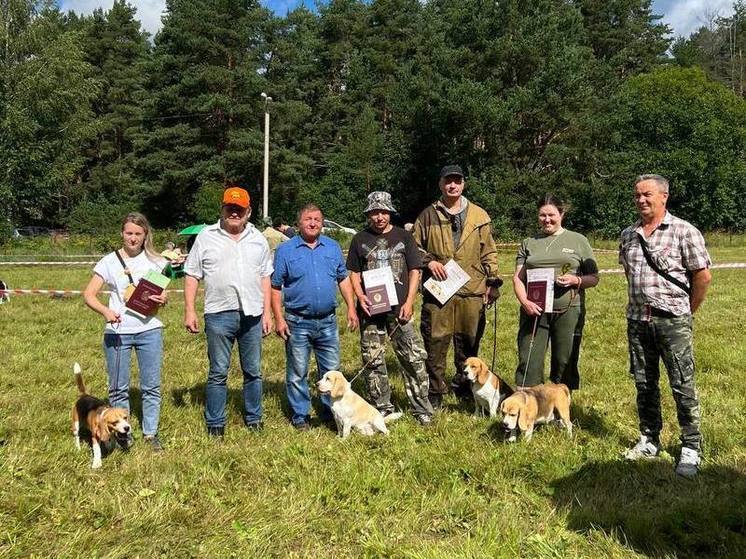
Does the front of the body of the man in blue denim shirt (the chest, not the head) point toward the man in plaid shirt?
no

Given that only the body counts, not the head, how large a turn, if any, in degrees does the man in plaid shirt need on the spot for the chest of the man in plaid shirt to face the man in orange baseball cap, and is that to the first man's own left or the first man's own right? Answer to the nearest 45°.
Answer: approximately 45° to the first man's own right

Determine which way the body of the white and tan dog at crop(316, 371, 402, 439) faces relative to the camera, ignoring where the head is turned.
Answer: to the viewer's left

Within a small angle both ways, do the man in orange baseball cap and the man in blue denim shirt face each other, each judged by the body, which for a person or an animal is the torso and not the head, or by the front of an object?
no

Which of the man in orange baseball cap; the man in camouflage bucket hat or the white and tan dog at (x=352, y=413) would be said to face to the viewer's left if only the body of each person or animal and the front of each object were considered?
the white and tan dog

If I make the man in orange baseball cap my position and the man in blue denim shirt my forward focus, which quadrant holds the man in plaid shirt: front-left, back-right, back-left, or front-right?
front-right

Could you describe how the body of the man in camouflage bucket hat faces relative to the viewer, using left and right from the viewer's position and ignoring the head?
facing the viewer

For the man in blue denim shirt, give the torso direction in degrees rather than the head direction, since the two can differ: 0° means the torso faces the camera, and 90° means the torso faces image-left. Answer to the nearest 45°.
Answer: approximately 0°

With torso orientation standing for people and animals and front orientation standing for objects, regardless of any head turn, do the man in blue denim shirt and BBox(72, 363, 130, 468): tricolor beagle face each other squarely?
no

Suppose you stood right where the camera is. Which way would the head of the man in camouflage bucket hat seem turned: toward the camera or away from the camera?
toward the camera

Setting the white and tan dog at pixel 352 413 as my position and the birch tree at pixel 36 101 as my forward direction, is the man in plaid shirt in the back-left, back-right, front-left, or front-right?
back-right

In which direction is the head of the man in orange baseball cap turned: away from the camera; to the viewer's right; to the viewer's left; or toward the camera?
toward the camera

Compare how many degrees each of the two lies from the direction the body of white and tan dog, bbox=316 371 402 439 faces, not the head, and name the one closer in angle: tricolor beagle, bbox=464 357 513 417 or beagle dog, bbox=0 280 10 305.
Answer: the beagle dog

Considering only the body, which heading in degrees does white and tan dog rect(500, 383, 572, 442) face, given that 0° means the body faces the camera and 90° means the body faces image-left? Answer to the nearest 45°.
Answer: approximately 45°

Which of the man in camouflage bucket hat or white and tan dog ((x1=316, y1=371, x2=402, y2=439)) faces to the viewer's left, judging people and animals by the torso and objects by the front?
the white and tan dog

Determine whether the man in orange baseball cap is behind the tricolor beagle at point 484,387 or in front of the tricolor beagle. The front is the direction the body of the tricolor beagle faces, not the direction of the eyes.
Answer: in front
